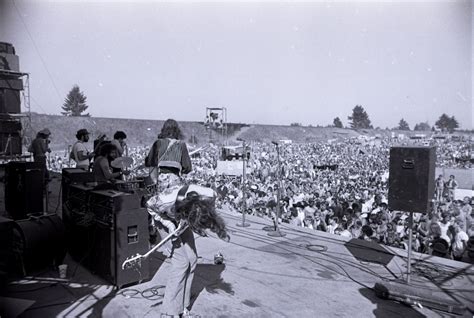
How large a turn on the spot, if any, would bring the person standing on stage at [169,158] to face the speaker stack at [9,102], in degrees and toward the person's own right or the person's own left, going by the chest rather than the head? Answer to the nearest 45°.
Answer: approximately 45° to the person's own left

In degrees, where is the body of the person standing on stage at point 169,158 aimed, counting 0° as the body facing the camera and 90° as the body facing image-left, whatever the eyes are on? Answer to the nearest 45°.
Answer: approximately 180°

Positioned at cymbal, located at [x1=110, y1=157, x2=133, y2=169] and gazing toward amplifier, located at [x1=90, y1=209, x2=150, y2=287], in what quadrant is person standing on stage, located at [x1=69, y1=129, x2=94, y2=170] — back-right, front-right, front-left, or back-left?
back-right

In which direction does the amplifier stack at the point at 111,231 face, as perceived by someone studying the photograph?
facing away from the viewer and to the right of the viewer

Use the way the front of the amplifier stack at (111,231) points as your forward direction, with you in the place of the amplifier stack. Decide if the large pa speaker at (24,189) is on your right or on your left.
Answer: on your left

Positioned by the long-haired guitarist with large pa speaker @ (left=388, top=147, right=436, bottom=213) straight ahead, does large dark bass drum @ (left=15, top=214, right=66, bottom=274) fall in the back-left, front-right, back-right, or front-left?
back-left

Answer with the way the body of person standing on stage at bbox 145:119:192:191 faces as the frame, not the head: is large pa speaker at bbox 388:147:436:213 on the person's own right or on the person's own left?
on the person's own right

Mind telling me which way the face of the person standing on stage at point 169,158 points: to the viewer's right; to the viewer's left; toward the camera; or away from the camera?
away from the camera

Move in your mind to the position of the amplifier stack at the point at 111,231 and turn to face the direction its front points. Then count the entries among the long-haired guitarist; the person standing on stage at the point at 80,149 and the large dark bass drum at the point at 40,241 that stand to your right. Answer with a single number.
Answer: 1

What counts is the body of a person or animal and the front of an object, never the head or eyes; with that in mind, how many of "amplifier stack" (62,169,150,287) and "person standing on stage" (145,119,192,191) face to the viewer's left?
0

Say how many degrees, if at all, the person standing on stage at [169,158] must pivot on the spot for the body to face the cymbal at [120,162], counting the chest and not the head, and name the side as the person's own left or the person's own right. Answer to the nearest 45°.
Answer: approximately 45° to the person's own left
